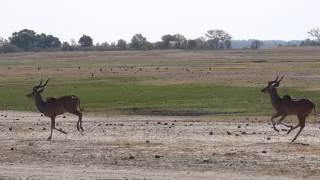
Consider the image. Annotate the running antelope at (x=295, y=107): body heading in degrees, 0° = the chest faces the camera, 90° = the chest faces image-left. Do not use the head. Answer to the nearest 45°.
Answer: approximately 90°
